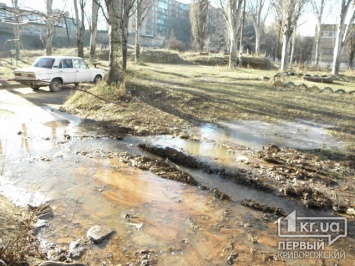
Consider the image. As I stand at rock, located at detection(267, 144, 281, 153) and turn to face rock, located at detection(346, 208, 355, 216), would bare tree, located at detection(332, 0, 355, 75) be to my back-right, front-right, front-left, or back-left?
back-left

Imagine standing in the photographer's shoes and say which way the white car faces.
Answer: facing away from the viewer and to the right of the viewer

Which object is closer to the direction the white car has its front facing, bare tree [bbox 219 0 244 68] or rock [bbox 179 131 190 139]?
the bare tree

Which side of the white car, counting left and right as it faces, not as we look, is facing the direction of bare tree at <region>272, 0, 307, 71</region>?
front

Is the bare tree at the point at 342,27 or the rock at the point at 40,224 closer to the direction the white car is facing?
the bare tree

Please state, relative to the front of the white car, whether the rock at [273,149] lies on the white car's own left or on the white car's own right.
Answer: on the white car's own right

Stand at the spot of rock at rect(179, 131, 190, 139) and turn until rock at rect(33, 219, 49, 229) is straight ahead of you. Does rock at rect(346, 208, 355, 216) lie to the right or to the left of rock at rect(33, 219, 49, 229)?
left
